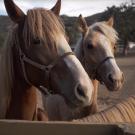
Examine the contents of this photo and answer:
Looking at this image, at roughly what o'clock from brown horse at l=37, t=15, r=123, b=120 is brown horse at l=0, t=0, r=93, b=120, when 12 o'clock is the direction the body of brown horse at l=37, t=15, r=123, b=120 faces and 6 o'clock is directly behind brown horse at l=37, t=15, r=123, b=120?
brown horse at l=0, t=0, r=93, b=120 is roughly at 2 o'clock from brown horse at l=37, t=15, r=123, b=120.

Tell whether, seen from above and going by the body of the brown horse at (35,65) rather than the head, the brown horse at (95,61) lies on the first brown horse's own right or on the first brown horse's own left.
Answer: on the first brown horse's own left

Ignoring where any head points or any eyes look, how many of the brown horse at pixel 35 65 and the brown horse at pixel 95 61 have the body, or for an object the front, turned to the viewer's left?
0

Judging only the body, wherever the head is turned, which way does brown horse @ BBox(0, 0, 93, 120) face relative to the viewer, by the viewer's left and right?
facing the viewer and to the right of the viewer

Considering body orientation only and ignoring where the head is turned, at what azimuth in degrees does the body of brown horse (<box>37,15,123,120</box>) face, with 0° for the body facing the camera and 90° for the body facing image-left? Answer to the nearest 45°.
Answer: approximately 315°
